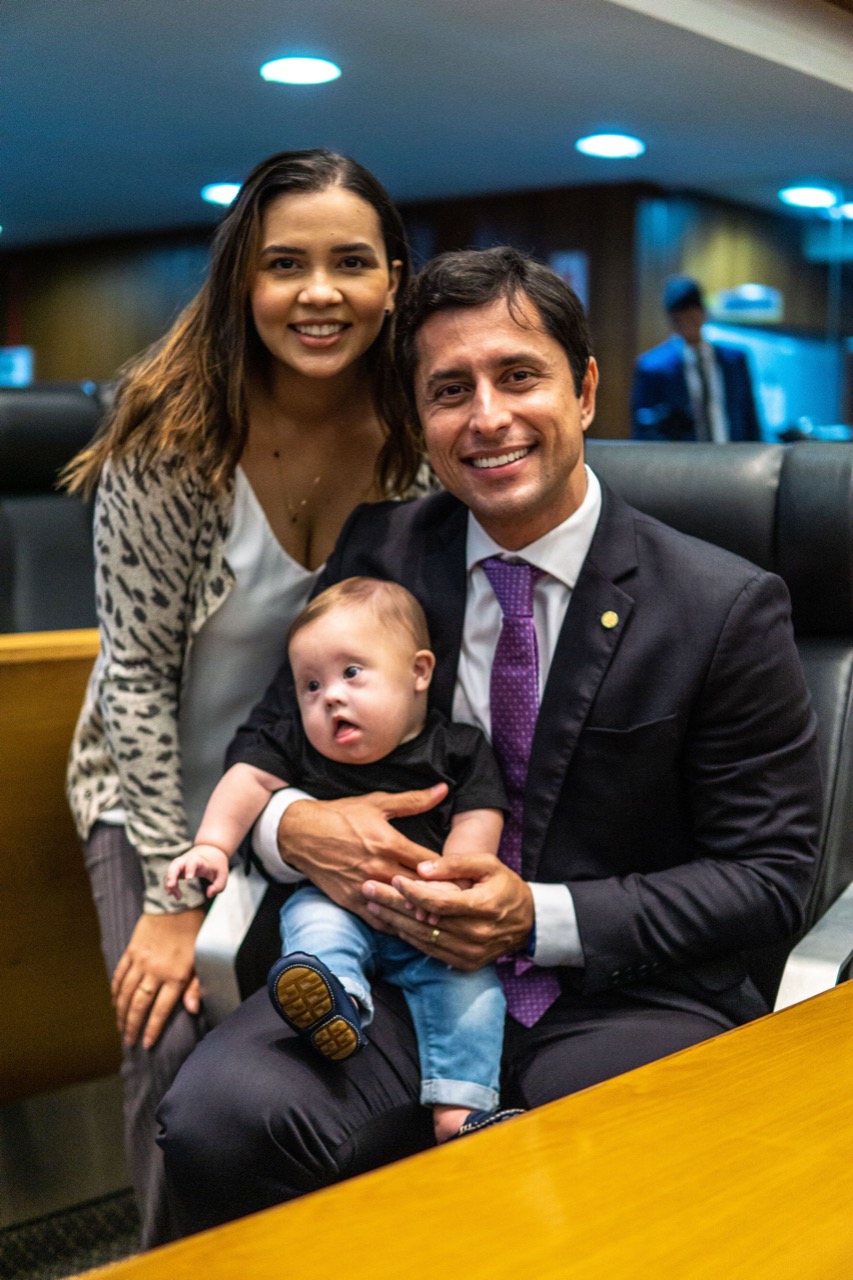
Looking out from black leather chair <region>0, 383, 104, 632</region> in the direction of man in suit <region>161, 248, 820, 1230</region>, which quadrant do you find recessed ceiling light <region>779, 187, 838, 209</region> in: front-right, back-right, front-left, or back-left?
back-left

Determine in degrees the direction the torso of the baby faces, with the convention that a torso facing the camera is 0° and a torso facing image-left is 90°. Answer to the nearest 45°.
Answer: approximately 0°

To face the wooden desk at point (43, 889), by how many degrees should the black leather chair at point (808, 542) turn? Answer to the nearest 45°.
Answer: approximately 45° to its right

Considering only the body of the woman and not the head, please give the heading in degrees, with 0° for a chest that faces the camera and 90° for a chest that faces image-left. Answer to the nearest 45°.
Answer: approximately 315°

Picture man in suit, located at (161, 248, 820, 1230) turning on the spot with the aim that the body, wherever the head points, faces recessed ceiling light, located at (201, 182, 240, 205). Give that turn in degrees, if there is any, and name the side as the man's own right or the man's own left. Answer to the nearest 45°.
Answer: approximately 135° to the man's own right

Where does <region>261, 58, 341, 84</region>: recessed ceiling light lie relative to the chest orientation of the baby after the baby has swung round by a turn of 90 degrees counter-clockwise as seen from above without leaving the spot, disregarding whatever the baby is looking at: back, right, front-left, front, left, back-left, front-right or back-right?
left
